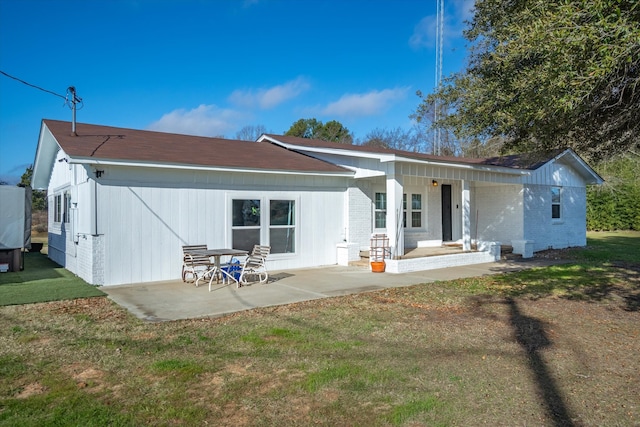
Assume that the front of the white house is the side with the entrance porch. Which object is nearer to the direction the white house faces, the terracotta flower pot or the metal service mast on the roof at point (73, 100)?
the terracotta flower pot

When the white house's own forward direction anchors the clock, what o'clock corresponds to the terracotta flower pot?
The terracotta flower pot is roughly at 11 o'clock from the white house.

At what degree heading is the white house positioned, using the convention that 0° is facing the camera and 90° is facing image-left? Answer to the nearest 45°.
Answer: approximately 315°

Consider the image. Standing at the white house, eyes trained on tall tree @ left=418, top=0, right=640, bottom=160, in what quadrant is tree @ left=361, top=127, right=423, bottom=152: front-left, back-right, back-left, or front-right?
back-left

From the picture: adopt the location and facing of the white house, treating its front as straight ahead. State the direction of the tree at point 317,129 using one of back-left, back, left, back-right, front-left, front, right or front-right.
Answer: back-left

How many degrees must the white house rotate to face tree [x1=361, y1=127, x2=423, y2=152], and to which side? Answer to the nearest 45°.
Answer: approximately 135° to its left

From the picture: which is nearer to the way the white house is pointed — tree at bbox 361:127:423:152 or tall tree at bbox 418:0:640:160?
the tall tree
